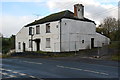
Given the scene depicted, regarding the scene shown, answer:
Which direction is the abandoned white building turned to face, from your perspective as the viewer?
facing the viewer and to the left of the viewer
